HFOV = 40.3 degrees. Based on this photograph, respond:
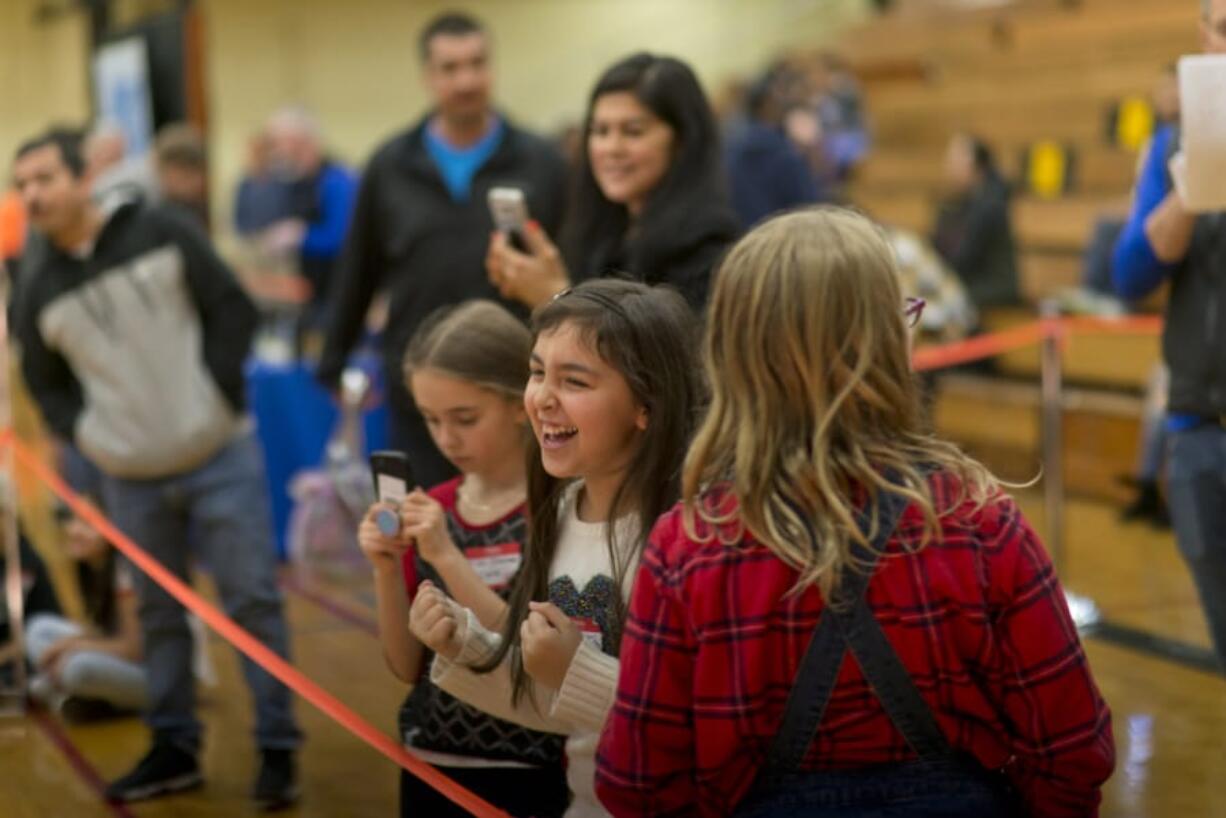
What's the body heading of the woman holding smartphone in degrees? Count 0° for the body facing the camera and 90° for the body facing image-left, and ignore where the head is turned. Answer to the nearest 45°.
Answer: approximately 45°

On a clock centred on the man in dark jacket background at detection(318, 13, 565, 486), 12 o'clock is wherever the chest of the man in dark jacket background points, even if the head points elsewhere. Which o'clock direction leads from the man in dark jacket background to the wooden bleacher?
The wooden bleacher is roughly at 7 o'clock from the man in dark jacket background.

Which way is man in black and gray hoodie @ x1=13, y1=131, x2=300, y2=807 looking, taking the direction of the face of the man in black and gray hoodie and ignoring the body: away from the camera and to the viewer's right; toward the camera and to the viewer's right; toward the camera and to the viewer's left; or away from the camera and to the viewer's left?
toward the camera and to the viewer's left

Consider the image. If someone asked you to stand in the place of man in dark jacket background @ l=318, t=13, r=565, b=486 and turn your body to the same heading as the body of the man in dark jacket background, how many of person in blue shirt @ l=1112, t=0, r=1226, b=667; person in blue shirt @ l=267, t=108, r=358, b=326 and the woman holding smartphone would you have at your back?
1

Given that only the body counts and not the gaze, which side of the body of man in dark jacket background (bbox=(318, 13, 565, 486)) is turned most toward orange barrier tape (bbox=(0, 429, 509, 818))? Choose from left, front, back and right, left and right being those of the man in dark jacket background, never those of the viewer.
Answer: front

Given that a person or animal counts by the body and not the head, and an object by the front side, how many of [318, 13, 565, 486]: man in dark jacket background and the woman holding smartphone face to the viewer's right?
0

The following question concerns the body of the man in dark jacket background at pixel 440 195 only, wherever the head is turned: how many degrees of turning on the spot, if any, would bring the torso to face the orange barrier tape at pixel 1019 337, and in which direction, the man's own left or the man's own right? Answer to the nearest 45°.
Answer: approximately 135° to the man's own left

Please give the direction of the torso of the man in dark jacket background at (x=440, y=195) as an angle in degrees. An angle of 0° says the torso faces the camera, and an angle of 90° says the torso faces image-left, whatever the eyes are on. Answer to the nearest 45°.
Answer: approximately 0°
